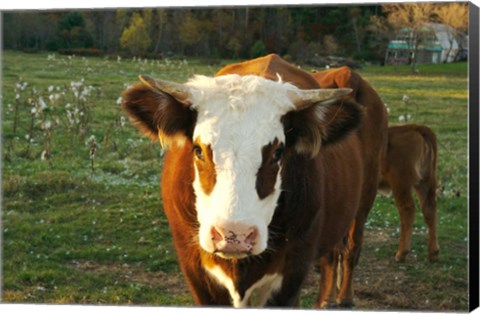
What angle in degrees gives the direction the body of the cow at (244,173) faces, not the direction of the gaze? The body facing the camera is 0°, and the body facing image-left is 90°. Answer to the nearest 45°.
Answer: approximately 0°

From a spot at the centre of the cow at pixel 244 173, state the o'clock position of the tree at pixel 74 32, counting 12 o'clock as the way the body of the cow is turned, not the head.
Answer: The tree is roughly at 5 o'clock from the cow.

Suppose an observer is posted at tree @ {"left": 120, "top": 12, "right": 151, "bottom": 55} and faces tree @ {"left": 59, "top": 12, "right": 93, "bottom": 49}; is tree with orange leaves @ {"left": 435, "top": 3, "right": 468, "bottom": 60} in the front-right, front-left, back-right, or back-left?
back-left
